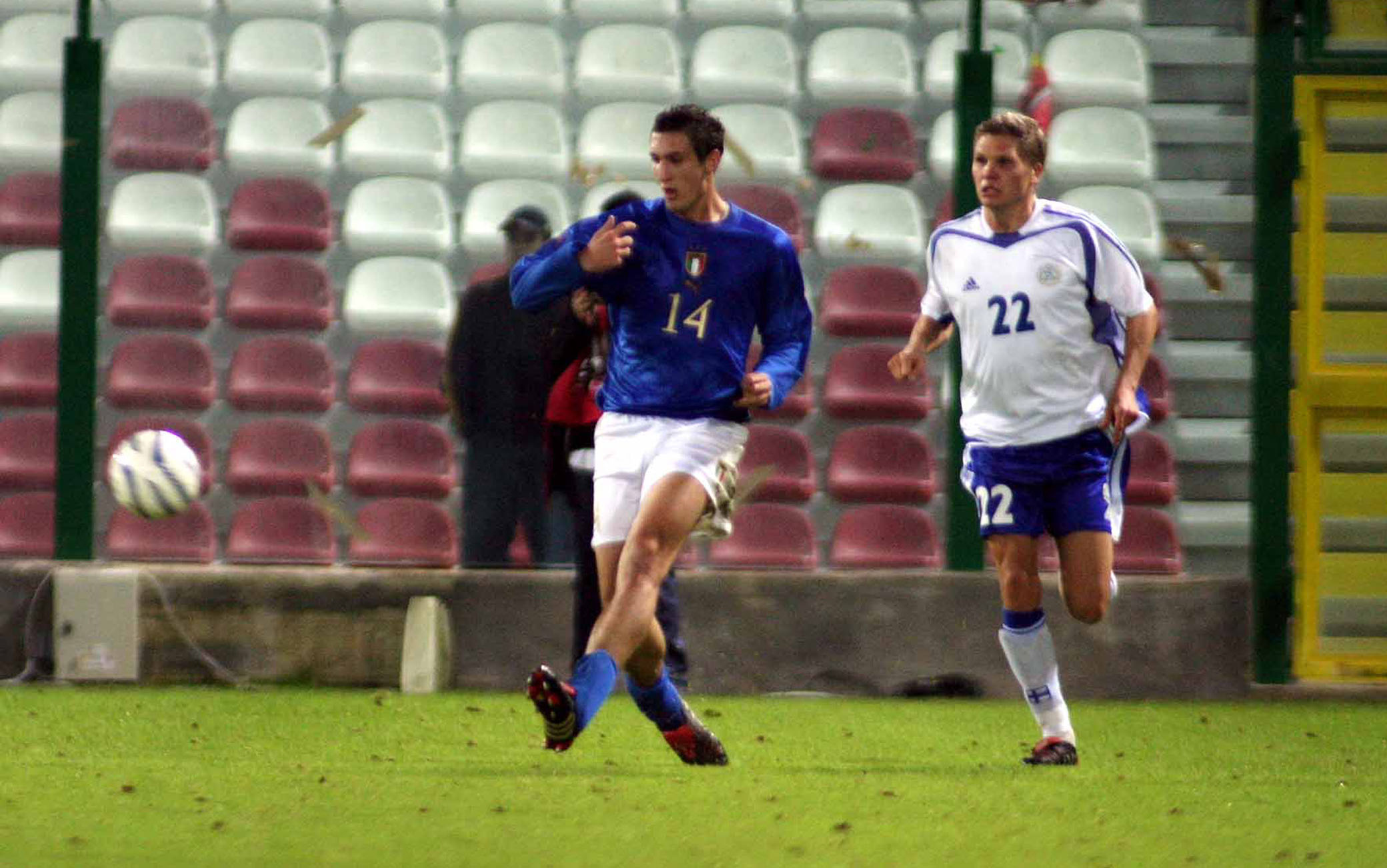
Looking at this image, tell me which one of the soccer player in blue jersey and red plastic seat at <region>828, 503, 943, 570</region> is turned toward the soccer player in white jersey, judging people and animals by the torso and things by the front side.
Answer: the red plastic seat

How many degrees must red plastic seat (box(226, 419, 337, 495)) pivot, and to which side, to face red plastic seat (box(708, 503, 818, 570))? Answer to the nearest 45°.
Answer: approximately 90° to its left

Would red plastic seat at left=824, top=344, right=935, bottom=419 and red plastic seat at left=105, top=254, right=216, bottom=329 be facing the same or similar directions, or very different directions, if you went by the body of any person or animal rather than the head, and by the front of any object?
same or similar directions

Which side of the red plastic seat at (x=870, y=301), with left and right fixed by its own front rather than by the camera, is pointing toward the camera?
front

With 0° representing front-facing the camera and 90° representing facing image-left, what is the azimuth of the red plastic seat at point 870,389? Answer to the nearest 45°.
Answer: approximately 0°

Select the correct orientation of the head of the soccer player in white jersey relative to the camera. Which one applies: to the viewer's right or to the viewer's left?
to the viewer's left

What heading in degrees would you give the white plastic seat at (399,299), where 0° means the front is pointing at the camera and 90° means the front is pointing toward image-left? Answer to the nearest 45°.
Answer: approximately 0°

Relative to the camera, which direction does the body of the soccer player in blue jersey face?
toward the camera

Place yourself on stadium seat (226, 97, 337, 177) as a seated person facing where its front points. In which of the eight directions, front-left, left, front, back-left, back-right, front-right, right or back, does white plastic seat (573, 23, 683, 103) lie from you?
left

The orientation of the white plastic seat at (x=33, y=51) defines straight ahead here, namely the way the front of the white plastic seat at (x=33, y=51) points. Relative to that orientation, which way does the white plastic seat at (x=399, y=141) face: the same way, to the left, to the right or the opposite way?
the same way

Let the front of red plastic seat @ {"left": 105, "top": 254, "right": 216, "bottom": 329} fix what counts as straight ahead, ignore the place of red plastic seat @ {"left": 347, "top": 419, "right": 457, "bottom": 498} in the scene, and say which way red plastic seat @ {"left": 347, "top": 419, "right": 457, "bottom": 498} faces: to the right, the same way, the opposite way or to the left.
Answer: the same way

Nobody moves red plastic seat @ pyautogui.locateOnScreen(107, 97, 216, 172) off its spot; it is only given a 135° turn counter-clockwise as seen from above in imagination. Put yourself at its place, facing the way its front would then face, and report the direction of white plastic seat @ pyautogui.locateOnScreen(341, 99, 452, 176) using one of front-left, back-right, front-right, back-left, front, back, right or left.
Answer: front-right

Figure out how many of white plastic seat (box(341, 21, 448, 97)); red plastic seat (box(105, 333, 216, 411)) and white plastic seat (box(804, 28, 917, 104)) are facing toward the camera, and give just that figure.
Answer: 3

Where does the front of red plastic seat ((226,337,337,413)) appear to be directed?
toward the camera

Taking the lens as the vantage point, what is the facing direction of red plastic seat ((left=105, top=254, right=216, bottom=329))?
facing the viewer

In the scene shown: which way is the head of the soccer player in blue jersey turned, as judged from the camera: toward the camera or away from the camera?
toward the camera

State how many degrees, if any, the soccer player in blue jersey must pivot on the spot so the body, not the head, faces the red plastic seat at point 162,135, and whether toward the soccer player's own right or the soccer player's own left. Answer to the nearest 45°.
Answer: approximately 135° to the soccer player's own right
